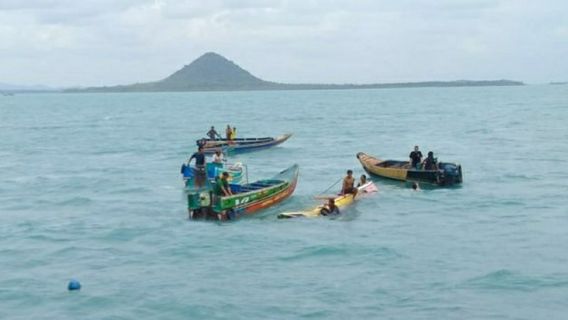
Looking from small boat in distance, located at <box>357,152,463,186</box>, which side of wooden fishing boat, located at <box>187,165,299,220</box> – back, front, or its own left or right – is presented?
front

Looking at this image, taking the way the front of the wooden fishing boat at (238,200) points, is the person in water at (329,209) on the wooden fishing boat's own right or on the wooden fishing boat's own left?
on the wooden fishing boat's own right

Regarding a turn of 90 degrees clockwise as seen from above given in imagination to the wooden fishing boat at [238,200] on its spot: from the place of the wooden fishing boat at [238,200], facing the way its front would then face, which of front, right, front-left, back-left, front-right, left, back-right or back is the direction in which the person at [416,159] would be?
left

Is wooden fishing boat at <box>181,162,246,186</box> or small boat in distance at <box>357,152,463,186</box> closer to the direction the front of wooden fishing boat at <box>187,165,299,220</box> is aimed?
the small boat in distance

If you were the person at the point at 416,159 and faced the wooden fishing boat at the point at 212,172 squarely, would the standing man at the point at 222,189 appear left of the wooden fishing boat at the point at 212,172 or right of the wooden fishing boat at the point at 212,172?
left

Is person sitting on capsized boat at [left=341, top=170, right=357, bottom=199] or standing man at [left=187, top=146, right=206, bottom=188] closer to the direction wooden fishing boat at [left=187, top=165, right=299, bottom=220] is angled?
the person sitting on capsized boat

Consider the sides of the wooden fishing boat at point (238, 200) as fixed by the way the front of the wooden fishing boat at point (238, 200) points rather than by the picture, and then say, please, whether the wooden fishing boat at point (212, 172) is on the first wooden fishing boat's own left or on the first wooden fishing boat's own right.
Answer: on the first wooden fishing boat's own left

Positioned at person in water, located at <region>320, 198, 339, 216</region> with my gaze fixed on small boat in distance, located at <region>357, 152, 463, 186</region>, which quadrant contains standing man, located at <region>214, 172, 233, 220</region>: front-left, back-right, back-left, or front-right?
back-left

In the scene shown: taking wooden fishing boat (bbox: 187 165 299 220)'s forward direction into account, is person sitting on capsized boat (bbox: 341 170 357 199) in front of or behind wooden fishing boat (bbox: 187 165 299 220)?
in front

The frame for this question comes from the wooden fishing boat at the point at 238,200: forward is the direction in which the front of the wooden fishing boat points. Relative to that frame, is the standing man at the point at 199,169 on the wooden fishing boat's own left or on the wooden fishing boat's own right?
on the wooden fishing boat's own left

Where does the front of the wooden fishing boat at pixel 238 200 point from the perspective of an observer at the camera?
facing away from the viewer and to the right of the viewer
